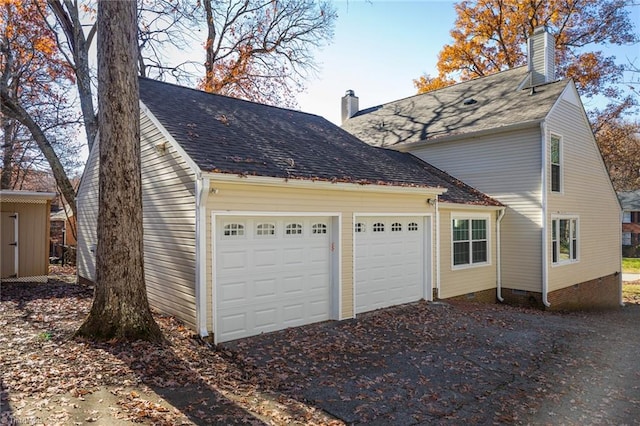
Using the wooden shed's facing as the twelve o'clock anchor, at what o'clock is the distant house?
The distant house is roughly at 9 o'clock from the wooden shed.

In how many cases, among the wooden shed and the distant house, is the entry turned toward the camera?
2

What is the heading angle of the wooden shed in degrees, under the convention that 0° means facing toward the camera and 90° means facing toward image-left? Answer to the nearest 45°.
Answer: approximately 0°

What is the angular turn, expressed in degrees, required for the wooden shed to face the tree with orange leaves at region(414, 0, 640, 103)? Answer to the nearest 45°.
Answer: approximately 90° to its left
